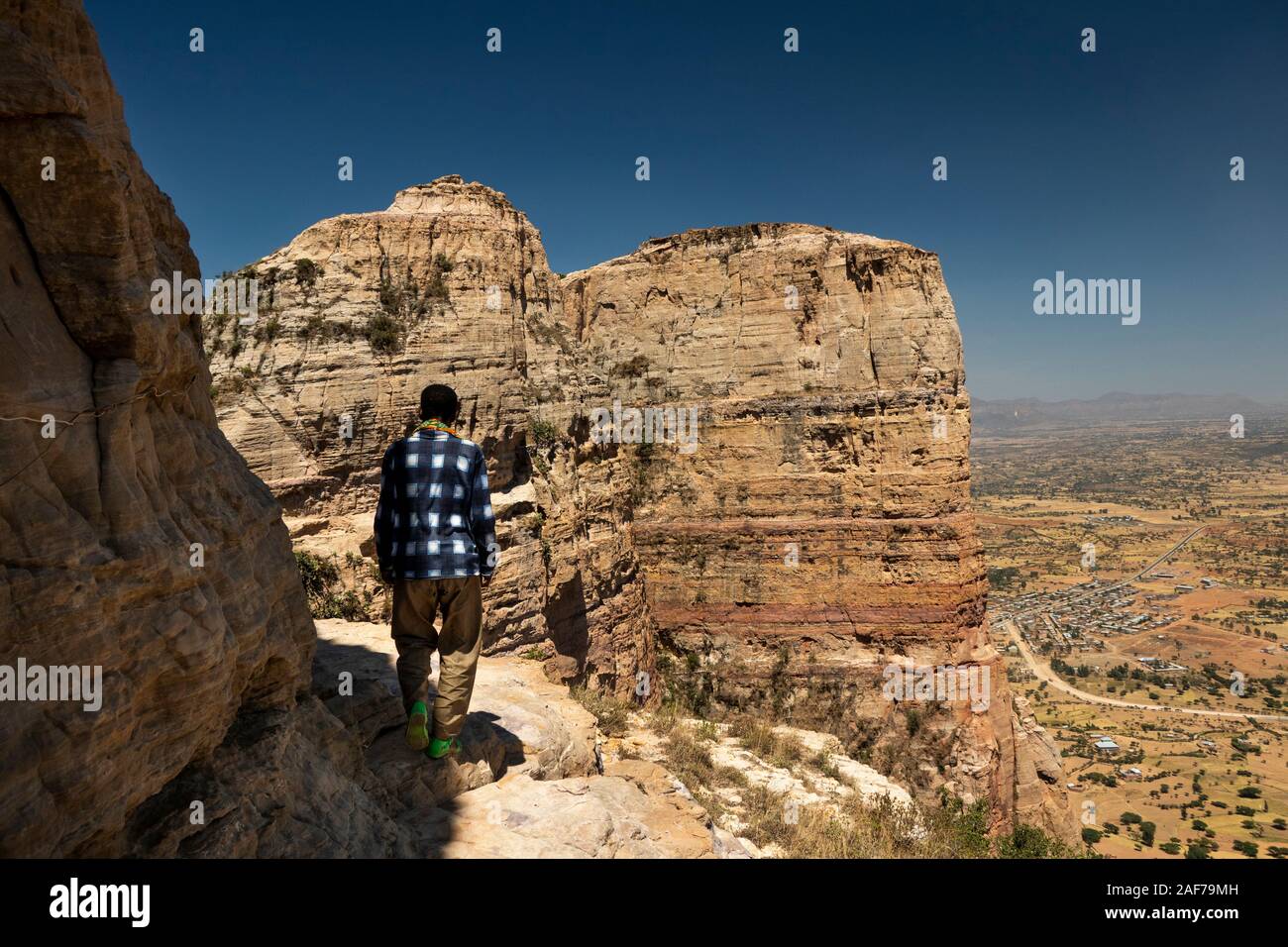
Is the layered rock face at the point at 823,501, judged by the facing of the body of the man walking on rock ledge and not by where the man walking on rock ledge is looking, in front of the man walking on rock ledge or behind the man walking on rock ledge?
in front

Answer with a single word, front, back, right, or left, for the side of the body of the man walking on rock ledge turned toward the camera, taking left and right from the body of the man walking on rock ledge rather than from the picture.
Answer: back

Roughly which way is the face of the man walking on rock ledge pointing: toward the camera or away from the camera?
away from the camera
